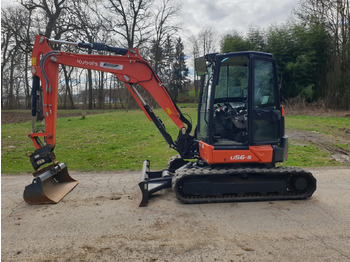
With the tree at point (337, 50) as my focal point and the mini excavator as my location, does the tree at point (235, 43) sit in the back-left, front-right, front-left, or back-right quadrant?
front-left

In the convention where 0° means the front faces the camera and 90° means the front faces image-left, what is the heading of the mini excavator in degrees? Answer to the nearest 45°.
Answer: approximately 90°

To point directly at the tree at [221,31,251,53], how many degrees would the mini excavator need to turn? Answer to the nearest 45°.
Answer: approximately 90° to its right

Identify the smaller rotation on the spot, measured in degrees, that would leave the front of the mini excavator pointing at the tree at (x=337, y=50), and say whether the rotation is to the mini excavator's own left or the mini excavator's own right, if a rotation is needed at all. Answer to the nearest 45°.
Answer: approximately 135° to the mini excavator's own right
